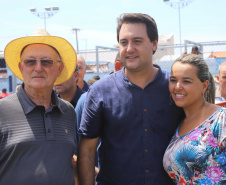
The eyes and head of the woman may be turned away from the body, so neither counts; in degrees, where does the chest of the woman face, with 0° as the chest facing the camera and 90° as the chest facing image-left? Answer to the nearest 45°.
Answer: approximately 45°

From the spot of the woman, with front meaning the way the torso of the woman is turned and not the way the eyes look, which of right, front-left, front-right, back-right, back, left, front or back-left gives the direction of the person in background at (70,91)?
right

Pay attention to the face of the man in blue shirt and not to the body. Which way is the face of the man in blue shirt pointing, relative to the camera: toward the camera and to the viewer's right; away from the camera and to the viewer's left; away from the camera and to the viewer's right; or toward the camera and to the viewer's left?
toward the camera and to the viewer's left

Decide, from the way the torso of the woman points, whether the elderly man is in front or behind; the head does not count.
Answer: in front

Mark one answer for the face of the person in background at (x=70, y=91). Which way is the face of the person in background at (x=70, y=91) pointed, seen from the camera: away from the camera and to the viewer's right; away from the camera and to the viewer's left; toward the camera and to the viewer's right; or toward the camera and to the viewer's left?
toward the camera and to the viewer's left

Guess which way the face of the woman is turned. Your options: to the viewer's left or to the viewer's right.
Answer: to the viewer's left

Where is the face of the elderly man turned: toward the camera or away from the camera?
toward the camera

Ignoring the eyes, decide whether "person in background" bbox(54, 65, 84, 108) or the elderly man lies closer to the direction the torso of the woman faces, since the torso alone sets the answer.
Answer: the elderly man
